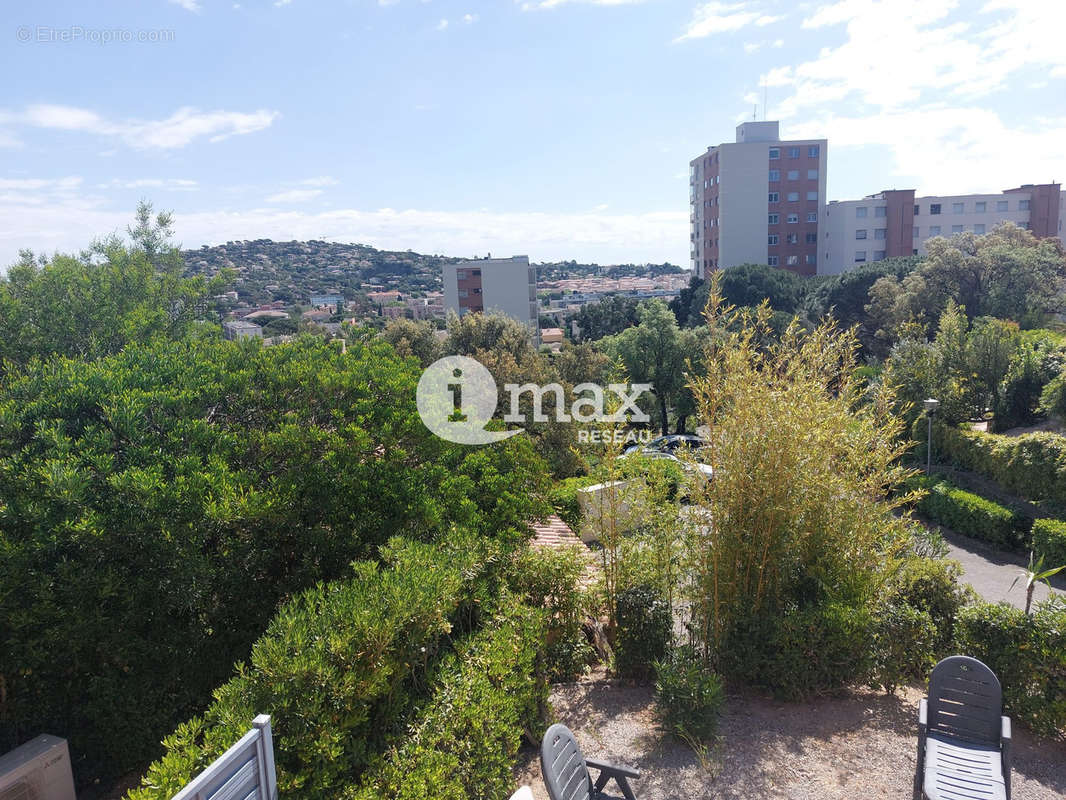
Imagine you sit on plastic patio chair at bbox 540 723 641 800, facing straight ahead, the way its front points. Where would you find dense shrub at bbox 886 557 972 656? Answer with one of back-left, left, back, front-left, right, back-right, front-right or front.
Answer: left

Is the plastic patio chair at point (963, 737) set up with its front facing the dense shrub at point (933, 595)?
no

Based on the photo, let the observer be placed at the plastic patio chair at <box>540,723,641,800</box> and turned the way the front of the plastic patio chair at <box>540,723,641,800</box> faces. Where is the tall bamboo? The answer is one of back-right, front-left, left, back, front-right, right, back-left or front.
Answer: left

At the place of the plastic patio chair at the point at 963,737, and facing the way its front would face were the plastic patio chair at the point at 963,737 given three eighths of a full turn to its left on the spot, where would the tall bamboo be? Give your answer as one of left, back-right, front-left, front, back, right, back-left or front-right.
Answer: left

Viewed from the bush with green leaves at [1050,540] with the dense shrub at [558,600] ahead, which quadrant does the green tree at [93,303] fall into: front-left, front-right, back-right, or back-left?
front-right

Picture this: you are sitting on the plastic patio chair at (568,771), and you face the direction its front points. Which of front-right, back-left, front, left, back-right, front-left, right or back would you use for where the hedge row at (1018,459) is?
left

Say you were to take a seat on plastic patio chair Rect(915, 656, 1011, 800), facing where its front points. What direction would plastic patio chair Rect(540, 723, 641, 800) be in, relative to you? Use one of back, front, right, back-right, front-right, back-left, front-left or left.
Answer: front-right

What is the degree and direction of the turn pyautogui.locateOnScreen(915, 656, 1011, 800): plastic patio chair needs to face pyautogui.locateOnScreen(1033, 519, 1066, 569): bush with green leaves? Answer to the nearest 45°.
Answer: approximately 180°

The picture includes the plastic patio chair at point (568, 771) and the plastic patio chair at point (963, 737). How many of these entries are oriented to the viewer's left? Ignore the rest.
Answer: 0

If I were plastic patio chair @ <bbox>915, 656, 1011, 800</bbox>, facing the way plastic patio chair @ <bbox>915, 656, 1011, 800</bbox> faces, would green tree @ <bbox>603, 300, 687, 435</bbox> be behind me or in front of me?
behind

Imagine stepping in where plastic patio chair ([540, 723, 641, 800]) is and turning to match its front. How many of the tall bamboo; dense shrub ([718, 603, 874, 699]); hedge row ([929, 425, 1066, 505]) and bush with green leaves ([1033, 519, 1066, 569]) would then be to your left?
4

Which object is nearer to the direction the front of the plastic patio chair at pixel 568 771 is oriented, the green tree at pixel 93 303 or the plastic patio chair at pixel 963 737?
the plastic patio chair

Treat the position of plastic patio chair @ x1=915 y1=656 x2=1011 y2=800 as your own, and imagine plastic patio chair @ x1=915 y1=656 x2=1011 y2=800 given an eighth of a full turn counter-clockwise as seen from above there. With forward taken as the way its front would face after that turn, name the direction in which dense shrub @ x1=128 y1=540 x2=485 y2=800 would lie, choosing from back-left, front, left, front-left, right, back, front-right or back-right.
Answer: right

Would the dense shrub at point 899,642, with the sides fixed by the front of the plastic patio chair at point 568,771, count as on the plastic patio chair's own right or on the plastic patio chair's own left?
on the plastic patio chair's own left

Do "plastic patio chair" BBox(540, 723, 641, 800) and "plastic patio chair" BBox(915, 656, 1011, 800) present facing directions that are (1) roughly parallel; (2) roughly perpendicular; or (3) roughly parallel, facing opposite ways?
roughly perpendicular

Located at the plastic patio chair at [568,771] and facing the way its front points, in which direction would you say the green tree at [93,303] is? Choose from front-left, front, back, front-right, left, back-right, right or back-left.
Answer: back

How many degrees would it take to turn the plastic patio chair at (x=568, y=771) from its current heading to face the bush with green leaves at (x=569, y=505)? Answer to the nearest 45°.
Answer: approximately 135° to its left

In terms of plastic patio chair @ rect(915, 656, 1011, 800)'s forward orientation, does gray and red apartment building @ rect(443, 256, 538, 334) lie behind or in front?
behind

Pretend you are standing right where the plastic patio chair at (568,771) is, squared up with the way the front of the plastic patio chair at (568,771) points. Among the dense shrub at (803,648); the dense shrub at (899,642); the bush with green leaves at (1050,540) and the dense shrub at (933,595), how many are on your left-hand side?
4

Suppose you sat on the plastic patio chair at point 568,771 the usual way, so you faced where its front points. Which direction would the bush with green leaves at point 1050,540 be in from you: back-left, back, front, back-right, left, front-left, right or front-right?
left

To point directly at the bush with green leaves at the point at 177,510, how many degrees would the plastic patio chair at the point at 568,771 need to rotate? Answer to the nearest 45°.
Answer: approximately 180°
